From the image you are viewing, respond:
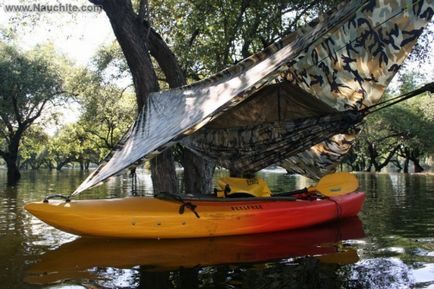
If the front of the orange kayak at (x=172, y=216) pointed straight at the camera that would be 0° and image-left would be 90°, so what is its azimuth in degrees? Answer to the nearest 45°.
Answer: approximately 90°

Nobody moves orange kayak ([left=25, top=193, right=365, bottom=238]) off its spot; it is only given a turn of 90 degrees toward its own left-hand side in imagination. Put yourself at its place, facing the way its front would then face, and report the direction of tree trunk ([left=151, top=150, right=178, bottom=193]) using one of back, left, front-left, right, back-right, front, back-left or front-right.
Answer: back

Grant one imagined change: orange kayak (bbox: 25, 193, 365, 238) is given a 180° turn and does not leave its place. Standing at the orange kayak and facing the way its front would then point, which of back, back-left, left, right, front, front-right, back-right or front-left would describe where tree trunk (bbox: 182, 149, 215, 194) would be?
left

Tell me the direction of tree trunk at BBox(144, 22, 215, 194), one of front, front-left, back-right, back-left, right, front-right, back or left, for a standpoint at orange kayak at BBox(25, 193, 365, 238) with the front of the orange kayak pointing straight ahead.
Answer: right
